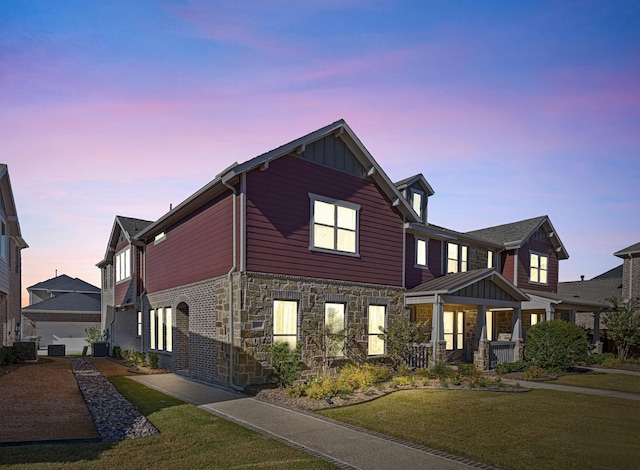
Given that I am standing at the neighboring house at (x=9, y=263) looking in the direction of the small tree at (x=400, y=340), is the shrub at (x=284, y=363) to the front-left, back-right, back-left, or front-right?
front-right

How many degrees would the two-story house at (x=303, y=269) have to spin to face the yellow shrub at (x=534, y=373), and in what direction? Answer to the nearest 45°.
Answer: approximately 45° to its left

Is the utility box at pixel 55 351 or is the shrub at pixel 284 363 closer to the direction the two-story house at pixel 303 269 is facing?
the shrub

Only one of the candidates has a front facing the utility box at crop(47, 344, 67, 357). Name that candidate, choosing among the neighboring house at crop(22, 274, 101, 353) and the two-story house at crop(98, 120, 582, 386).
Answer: the neighboring house

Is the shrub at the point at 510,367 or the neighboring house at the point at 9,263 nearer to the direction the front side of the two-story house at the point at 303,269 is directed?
the shrub

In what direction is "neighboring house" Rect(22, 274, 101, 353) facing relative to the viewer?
toward the camera

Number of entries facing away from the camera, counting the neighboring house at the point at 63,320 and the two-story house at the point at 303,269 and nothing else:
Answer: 0

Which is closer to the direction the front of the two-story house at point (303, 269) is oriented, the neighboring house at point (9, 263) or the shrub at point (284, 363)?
the shrub

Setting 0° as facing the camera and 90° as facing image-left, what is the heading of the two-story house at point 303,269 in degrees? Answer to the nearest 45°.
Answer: approximately 315°

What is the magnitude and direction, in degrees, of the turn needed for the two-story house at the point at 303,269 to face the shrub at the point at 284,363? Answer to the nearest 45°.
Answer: approximately 45° to its right

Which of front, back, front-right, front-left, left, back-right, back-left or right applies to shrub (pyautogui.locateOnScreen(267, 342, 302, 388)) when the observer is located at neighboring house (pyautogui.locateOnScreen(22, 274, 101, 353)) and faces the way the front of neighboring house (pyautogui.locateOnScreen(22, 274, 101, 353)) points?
front
